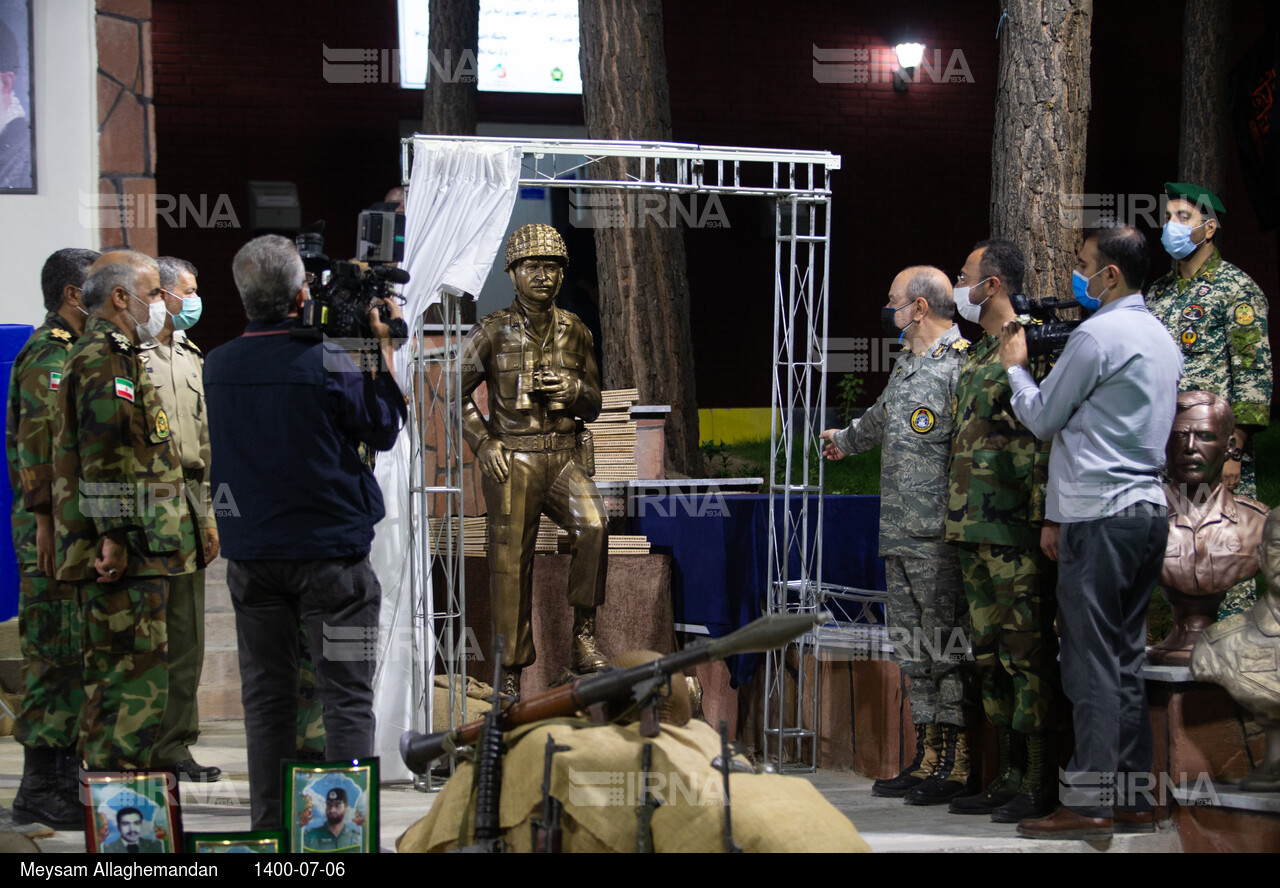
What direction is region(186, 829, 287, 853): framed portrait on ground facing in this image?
toward the camera

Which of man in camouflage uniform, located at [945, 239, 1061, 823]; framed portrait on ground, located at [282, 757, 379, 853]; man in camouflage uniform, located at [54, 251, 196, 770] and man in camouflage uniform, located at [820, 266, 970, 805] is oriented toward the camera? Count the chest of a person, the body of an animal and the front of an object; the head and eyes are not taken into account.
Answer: the framed portrait on ground

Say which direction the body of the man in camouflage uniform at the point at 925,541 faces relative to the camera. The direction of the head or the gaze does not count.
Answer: to the viewer's left

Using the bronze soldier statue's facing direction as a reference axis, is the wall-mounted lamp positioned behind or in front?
behind

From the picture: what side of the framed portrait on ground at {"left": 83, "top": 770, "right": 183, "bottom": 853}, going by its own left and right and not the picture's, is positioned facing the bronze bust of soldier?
left

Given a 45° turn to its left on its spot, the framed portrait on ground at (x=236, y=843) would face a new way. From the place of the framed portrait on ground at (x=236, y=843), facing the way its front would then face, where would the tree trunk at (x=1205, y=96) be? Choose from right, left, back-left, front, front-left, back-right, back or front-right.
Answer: left

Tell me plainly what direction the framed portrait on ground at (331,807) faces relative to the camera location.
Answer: facing the viewer

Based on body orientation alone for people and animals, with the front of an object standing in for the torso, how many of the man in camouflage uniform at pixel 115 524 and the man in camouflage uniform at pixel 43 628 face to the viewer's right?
2

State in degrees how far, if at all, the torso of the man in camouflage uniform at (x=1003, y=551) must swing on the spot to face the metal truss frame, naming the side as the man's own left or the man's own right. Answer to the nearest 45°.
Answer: approximately 45° to the man's own right

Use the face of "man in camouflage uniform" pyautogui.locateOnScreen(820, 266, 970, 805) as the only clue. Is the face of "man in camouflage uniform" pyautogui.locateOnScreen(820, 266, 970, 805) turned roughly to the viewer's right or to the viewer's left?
to the viewer's left

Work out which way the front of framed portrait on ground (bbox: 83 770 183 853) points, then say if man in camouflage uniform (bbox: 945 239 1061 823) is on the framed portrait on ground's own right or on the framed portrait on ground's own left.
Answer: on the framed portrait on ground's own left

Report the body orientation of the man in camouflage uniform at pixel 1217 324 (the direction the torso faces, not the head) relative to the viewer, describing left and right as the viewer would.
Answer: facing the viewer and to the left of the viewer

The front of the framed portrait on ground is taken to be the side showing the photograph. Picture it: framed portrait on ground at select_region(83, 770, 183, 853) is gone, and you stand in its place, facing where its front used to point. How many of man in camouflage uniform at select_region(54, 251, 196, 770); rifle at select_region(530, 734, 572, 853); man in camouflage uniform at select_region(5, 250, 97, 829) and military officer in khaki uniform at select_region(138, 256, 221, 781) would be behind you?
3

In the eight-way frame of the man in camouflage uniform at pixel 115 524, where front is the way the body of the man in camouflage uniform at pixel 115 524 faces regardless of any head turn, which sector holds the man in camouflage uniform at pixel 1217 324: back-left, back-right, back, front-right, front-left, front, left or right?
front

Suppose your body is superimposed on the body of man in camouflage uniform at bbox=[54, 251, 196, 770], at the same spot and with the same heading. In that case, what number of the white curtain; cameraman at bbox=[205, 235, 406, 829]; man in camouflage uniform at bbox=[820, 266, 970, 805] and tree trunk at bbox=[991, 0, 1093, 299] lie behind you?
0
